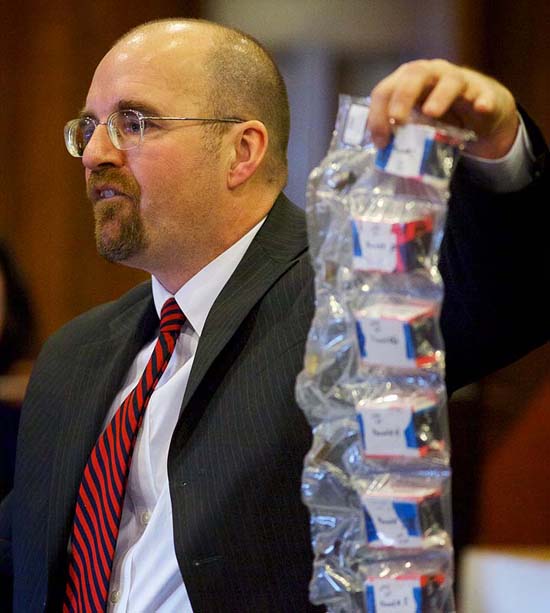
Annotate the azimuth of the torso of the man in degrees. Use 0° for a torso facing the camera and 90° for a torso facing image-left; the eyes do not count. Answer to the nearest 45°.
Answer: approximately 45°
